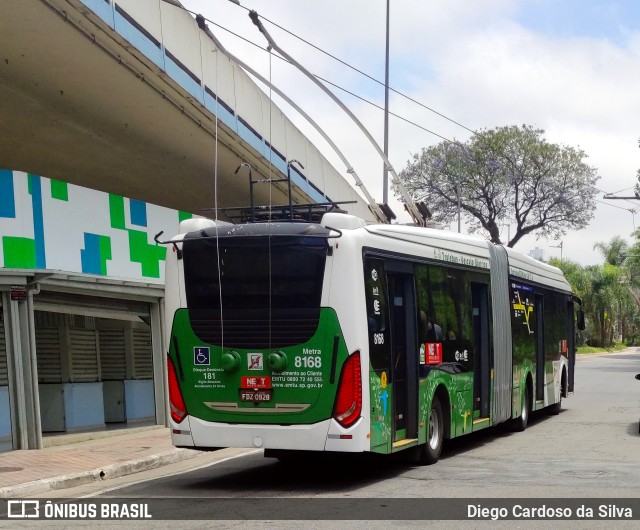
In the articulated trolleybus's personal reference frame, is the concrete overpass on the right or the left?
on its left

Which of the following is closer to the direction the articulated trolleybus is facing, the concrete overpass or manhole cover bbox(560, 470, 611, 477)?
the manhole cover

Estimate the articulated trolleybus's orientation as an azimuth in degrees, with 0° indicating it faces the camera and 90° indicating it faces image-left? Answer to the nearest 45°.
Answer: approximately 225°
